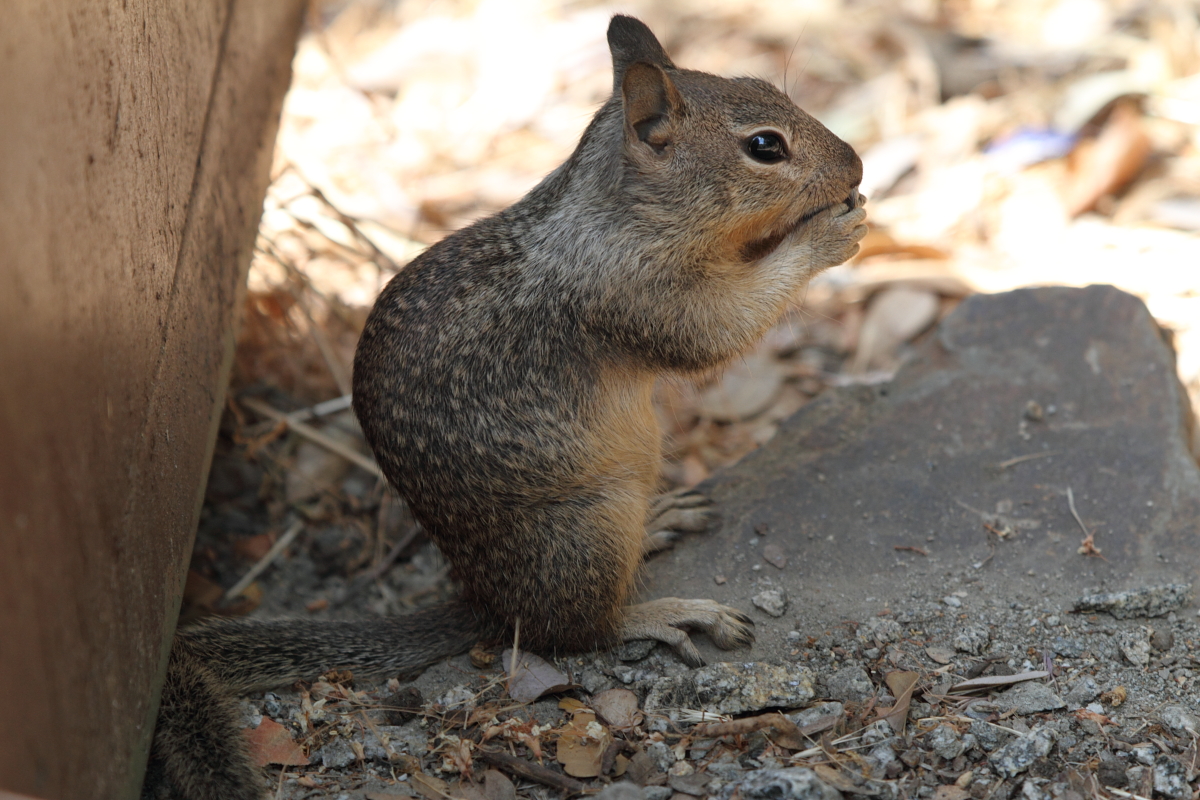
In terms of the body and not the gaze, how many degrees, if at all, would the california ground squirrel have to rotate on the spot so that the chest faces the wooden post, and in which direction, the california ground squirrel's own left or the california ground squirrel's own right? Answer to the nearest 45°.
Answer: approximately 135° to the california ground squirrel's own right

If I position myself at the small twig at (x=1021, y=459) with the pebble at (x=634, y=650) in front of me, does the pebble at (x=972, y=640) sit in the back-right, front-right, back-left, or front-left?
front-left

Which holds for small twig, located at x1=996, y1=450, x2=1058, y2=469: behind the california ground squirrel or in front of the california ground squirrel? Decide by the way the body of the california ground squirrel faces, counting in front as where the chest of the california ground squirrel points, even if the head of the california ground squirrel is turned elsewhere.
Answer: in front

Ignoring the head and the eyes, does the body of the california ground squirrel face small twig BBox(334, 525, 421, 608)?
no

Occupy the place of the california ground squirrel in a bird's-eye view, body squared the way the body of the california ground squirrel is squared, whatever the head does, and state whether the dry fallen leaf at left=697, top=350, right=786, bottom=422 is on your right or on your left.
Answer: on your left

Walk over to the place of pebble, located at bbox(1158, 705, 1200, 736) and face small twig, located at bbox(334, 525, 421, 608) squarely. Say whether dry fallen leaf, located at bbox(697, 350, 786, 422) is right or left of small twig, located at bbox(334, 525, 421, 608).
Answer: right

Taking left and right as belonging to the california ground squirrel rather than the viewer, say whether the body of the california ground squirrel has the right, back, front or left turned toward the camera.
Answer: right

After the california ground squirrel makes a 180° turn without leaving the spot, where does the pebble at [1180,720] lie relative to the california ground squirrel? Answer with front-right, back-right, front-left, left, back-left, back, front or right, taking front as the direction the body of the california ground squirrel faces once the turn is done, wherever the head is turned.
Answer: back-left

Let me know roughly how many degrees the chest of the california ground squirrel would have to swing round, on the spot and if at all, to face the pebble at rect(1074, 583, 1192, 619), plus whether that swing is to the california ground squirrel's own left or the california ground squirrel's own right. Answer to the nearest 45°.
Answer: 0° — it already faces it
